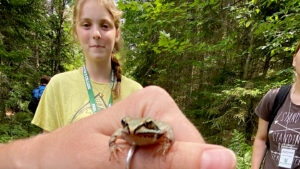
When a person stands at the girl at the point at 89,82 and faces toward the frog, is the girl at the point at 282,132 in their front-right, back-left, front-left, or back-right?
front-left

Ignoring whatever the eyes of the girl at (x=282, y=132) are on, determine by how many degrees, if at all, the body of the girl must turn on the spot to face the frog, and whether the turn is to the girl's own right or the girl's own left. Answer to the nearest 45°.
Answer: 0° — they already face it

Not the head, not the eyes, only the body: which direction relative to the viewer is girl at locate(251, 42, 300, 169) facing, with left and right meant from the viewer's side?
facing the viewer

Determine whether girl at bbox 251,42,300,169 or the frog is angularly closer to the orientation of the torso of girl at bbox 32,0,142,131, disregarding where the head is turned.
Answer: the frog

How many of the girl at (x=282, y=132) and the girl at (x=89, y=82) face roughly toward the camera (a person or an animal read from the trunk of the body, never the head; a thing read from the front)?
2

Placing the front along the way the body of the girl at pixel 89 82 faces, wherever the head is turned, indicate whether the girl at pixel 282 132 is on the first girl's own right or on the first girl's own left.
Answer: on the first girl's own left

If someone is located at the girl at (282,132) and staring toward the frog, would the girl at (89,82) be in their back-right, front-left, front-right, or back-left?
front-right

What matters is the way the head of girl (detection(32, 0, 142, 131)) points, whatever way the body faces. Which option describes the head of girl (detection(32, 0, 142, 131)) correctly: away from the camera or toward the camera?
toward the camera

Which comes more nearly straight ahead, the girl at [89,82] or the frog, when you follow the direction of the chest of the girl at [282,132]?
the frog

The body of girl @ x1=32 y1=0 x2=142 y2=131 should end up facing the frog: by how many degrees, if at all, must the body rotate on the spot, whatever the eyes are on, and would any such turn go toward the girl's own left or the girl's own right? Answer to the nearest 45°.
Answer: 0° — they already face it
